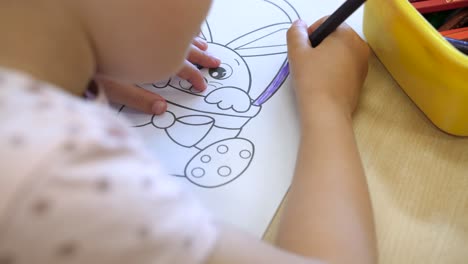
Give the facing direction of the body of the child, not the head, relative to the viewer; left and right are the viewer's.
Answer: facing away from the viewer and to the right of the viewer
